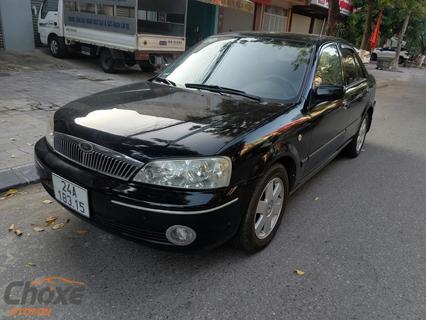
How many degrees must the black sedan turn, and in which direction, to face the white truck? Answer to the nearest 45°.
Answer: approximately 135° to its right

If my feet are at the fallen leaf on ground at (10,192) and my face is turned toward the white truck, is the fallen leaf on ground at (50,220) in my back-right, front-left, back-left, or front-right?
back-right

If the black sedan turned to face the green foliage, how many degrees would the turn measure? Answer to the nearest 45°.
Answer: approximately 180°

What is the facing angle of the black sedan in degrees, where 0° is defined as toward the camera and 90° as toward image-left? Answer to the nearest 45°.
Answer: approximately 45°

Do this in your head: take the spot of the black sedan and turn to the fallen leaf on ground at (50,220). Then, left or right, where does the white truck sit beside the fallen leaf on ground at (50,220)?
right

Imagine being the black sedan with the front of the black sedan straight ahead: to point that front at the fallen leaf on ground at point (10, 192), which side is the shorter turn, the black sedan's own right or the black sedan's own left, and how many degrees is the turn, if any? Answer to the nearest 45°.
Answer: approximately 90° to the black sedan's own right

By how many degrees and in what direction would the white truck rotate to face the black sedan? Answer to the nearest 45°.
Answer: approximately 135° to its left

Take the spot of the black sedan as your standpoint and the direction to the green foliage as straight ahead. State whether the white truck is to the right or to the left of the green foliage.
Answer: left

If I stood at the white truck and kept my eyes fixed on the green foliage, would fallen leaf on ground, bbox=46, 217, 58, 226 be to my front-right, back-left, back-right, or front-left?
back-right

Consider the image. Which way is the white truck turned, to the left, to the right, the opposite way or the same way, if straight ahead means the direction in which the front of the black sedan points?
to the right
